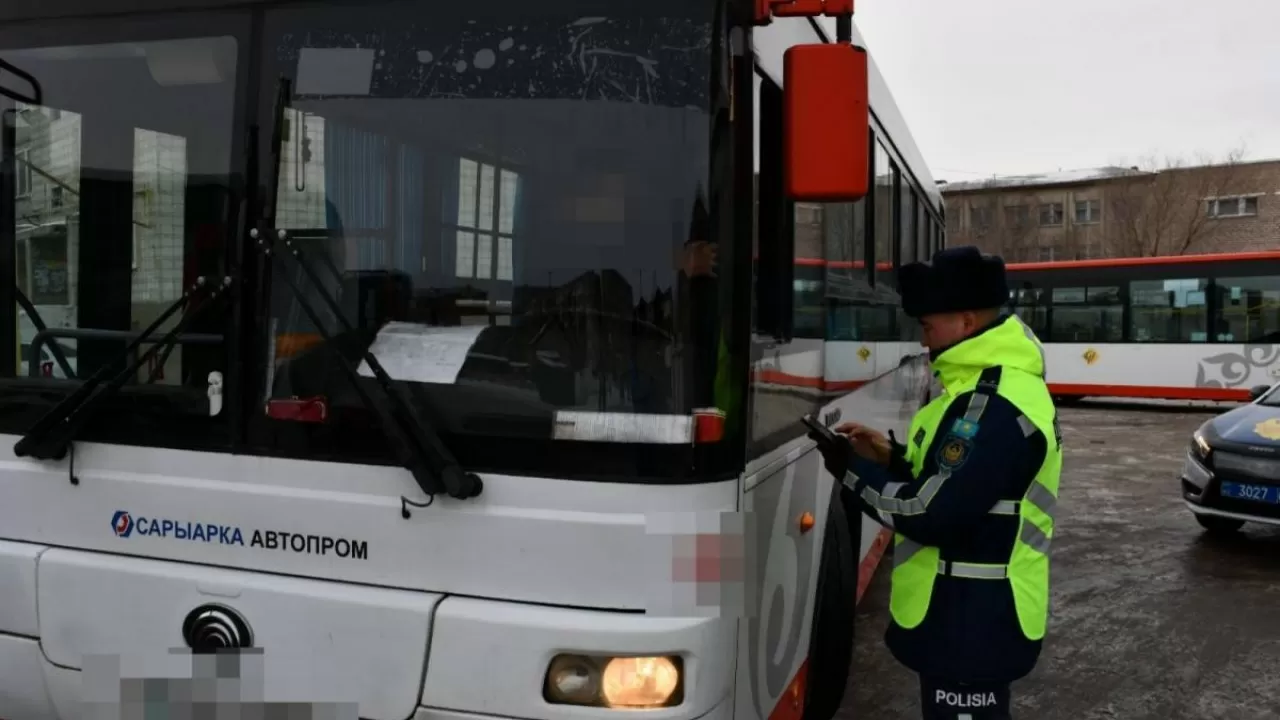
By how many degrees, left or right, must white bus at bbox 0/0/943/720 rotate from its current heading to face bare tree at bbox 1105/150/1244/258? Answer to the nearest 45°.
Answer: approximately 180°

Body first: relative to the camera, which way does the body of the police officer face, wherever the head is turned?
to the viewer's left

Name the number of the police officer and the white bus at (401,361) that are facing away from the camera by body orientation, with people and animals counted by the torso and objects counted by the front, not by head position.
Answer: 0

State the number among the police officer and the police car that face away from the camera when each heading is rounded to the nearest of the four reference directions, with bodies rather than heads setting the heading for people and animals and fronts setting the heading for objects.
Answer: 0

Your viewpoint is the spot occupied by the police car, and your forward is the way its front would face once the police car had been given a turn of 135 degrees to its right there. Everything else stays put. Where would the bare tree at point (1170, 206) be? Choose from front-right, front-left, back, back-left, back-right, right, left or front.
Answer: front

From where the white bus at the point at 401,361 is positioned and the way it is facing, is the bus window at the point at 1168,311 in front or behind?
behind

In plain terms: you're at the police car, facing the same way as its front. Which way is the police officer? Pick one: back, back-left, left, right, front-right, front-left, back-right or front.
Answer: front-left

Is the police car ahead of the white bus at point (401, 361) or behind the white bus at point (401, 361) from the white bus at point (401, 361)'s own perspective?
behind

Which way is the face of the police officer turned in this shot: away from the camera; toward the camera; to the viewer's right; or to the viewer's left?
to the viewer's left

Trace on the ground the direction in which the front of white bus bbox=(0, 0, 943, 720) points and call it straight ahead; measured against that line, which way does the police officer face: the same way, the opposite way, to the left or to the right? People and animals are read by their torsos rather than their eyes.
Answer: to the right

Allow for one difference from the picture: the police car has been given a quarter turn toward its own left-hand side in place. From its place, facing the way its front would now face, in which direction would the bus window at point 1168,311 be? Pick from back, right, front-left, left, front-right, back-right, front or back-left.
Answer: back-left

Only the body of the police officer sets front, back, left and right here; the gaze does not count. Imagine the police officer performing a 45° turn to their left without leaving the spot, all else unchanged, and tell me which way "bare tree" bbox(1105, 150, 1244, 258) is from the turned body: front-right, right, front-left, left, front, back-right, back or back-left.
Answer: back-right

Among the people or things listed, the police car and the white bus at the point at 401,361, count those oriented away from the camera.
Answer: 0
